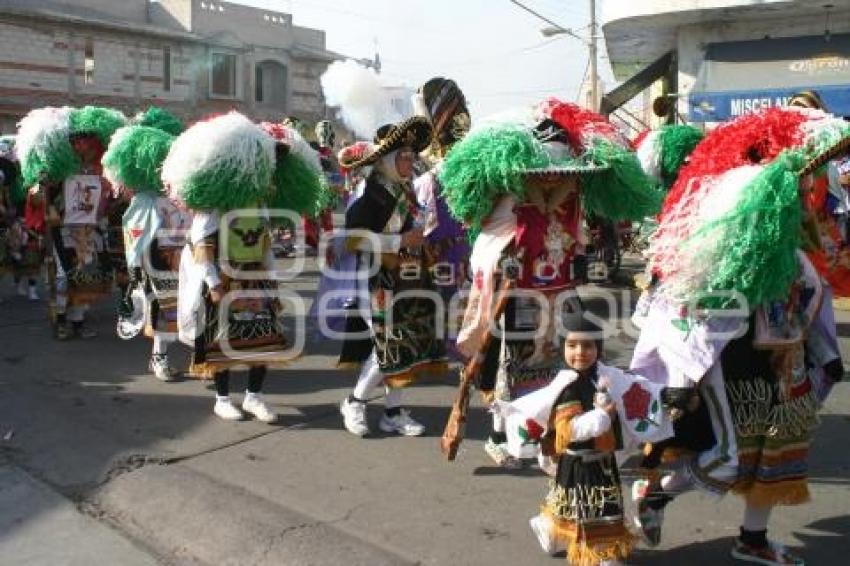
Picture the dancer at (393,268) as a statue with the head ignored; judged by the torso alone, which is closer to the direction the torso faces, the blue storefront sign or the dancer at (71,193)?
the blue storefront sign

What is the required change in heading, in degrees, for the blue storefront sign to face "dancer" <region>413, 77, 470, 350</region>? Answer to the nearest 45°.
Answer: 0° — it already faces them

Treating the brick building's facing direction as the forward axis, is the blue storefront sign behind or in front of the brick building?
in front

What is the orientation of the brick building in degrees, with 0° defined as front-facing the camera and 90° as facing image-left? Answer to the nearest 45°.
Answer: approximately 315°
